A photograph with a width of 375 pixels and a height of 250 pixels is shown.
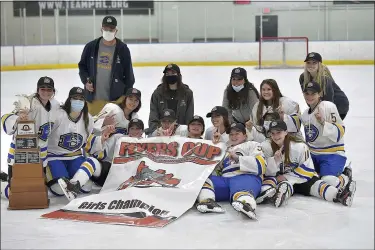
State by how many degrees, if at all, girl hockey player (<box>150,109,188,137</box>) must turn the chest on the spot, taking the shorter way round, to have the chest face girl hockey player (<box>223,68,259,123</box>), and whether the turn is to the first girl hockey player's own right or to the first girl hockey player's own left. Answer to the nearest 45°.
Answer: approximately 135° to the first girl hockey player's own left

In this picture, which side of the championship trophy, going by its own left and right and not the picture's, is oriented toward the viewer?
front

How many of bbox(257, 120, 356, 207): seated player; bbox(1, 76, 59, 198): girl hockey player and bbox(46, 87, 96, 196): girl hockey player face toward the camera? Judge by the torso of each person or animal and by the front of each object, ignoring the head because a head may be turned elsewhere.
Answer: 3

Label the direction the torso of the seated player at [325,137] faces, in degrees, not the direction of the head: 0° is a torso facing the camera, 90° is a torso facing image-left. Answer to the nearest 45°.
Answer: approximately 45°

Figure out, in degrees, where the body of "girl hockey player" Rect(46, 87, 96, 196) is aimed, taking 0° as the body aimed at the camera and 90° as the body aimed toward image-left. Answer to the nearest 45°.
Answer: approximately 0°

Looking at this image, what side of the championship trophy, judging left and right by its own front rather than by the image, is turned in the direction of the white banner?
left

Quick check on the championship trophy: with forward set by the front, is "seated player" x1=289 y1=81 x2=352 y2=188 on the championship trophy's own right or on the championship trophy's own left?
on the championship trophy's own left

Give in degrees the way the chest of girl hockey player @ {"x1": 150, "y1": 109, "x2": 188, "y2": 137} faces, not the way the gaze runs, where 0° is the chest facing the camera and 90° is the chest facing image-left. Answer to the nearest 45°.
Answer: approximately 0°

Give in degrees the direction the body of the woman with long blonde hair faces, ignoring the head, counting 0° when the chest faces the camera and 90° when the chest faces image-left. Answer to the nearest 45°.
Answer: approximately 45°

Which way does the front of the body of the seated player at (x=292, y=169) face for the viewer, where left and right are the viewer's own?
facing the viewer
